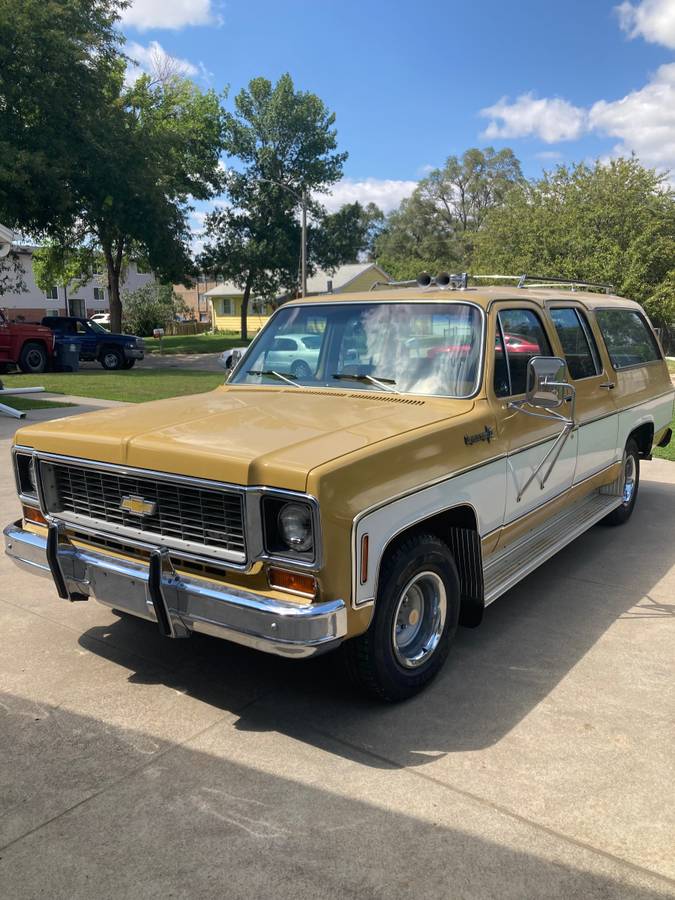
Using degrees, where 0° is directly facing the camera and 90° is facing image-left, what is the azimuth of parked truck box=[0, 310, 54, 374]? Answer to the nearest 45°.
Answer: approximately 270°

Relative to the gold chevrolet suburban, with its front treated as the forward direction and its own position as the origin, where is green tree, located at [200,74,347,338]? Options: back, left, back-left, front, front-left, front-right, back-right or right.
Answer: back-right

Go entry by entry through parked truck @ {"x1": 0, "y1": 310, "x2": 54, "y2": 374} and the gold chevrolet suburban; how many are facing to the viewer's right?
1

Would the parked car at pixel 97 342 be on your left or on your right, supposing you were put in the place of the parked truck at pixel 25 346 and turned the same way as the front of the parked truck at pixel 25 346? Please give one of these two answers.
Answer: on your left

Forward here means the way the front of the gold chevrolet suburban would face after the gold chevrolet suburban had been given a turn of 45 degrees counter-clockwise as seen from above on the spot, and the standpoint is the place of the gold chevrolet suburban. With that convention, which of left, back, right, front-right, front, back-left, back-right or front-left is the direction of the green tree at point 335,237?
back

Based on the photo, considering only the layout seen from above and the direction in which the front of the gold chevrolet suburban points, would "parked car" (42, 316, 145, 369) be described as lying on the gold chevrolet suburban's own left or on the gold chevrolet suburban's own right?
on the gold chevrolet suburban's own right

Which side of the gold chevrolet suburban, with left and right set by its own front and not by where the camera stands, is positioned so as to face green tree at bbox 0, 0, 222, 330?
right

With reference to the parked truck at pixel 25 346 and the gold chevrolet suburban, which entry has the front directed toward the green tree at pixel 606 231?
the parked truck

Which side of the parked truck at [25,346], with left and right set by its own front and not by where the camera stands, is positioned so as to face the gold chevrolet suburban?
right

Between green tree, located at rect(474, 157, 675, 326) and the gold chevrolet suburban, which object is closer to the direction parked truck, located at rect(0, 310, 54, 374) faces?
the green tree

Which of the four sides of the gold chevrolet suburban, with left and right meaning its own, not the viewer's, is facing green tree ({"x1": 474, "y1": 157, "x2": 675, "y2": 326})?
back
